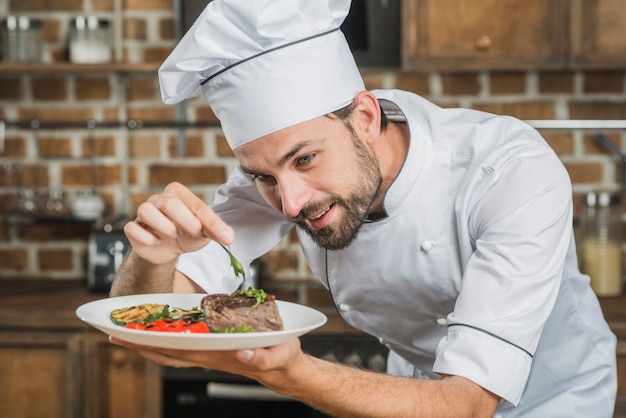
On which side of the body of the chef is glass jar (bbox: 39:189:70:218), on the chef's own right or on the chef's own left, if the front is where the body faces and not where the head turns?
on the chef's own right

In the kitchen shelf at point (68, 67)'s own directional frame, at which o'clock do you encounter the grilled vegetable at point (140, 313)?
The grilled vegetable is roughly at 12 o'clock from the kitchen shelf.

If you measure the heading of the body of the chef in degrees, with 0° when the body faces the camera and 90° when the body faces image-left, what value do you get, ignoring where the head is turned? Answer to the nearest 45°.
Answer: approximately 45°

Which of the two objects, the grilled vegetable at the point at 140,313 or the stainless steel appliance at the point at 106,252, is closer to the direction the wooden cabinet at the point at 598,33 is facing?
the grilled vegetable

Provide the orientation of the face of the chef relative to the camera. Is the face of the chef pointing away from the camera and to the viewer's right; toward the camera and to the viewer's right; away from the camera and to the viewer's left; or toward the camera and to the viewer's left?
toward the camera and to the viewer's left

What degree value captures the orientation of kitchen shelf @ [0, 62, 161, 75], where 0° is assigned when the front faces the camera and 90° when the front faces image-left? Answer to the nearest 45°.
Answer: approximately 0°

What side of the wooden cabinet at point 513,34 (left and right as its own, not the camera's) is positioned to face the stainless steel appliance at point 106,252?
right

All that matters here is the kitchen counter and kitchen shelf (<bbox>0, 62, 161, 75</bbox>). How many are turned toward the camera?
2

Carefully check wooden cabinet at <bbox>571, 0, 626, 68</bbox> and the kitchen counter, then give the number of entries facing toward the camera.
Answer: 2
